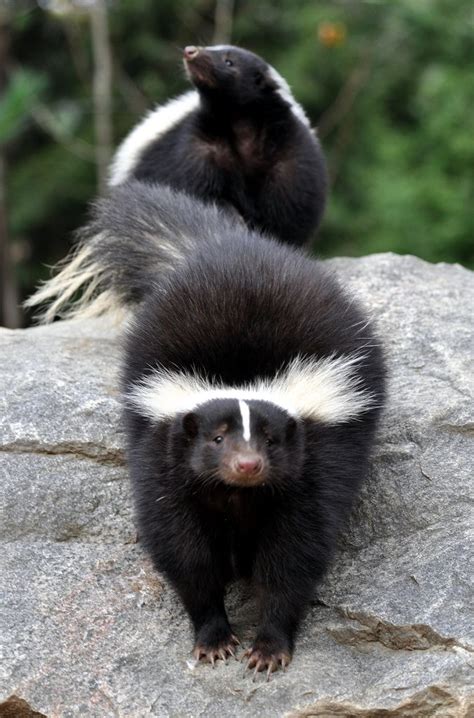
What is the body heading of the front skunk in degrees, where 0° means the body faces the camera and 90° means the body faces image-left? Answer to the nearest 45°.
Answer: approximately 0°

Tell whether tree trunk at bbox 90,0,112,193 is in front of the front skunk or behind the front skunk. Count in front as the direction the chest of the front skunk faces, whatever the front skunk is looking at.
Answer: behind

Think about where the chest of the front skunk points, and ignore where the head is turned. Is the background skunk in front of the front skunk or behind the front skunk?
behind

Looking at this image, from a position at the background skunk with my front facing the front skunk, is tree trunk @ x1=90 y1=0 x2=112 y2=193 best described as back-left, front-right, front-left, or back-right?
back-right
